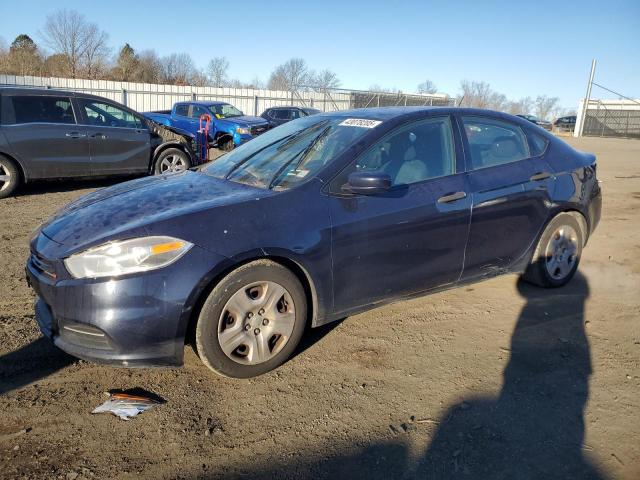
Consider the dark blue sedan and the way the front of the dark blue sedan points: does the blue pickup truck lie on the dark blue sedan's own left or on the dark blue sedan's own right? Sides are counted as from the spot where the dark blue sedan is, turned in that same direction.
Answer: on the dark blue sedan's own right

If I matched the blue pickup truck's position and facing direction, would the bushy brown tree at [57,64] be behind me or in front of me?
behind

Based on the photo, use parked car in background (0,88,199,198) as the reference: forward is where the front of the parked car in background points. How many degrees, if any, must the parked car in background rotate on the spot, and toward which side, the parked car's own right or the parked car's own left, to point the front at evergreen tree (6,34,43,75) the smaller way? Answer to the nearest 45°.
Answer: approximately 90° to the parked car's own left

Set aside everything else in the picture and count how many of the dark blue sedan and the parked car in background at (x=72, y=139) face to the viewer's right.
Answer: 1

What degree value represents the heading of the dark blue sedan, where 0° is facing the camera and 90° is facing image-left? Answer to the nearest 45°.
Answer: approximately 45°

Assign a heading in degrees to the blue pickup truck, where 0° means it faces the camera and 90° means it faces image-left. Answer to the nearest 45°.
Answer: approximately 315°

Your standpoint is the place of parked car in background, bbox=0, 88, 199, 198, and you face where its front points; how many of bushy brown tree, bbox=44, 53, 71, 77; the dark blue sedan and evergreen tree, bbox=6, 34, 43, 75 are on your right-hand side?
1

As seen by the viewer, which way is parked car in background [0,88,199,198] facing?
to the viewer's right

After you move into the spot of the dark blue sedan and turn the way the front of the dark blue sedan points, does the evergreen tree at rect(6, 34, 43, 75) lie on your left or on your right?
on your right

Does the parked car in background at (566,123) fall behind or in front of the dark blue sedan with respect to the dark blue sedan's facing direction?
behind

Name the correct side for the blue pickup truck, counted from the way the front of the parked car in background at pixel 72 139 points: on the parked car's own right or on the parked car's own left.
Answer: on the parked car's own left
